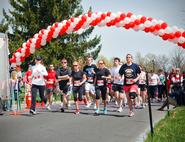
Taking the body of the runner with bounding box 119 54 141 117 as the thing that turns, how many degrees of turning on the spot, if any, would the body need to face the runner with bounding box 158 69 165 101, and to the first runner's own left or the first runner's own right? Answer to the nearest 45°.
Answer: approximately 180°

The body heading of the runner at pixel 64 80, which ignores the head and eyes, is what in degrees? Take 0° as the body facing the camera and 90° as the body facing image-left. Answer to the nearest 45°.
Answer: approximately 0°

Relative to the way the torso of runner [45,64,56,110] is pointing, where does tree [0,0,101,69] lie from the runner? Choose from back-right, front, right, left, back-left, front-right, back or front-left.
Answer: back

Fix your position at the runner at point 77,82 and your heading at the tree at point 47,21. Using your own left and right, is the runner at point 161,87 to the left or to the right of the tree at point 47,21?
right

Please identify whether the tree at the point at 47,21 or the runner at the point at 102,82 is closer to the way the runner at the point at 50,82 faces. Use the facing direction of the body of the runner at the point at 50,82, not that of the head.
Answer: the runner

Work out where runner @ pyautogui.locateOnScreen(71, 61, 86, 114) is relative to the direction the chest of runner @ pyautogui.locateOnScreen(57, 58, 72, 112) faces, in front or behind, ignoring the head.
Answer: in front

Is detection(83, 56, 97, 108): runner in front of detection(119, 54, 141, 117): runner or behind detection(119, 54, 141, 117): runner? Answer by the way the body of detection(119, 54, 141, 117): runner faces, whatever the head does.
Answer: behind

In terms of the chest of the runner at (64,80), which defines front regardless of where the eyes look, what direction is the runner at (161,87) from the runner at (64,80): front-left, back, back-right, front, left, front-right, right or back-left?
back-left

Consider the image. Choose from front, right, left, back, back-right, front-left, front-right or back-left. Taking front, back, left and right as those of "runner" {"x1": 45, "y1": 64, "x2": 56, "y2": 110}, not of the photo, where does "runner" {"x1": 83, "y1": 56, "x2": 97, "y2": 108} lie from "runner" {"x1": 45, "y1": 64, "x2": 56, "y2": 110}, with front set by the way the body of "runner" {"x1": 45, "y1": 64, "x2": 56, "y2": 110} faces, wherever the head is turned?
front-left
